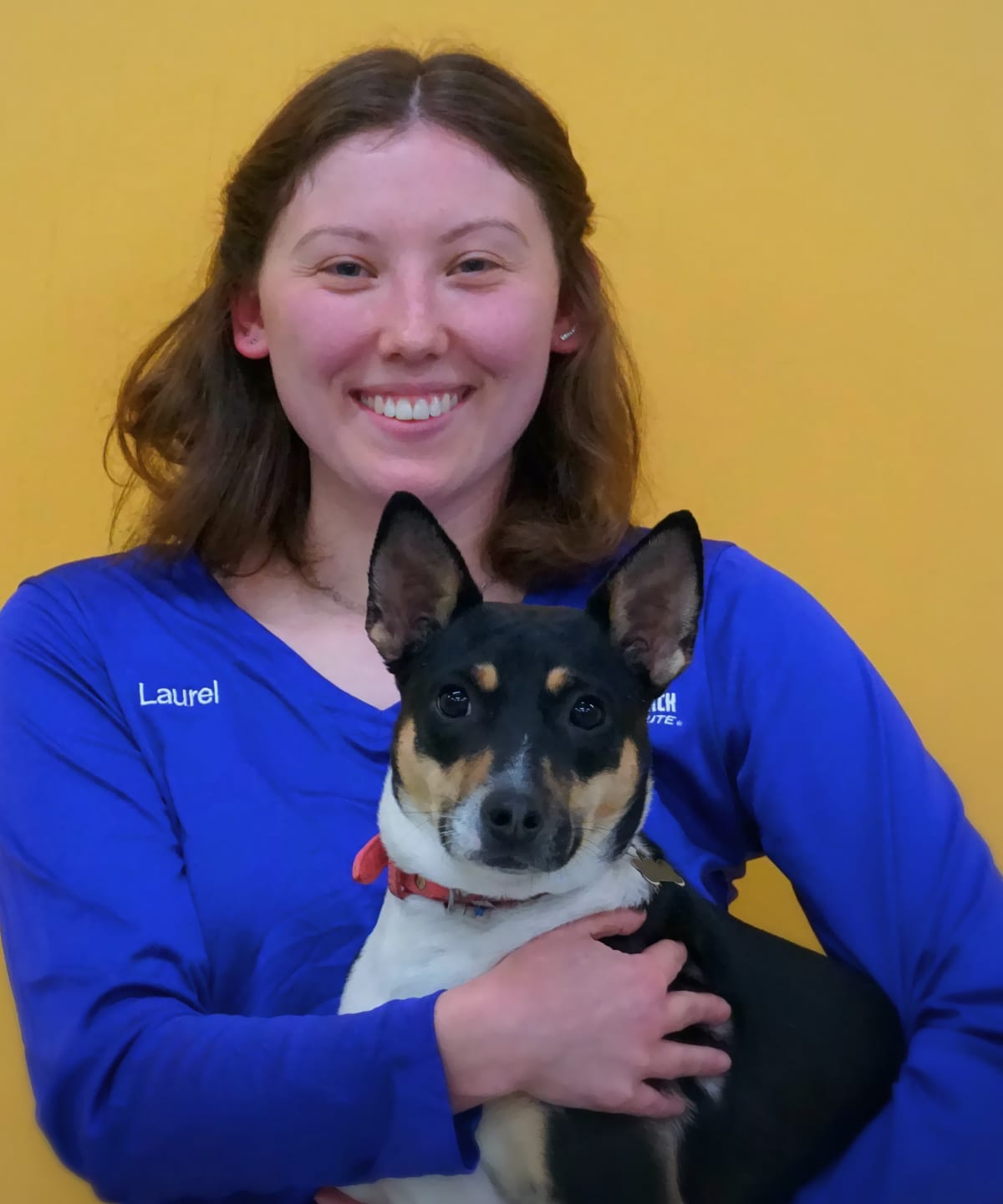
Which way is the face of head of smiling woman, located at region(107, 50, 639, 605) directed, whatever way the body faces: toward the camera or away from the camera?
toward the camera

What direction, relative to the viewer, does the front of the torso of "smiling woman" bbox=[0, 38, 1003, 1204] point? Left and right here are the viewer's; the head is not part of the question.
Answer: facing the viewer

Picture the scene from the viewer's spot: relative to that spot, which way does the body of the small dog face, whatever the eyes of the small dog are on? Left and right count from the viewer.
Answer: facing the viewer and to the left of the viewer

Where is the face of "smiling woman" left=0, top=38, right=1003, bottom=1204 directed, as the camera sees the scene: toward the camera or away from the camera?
toward the camera
